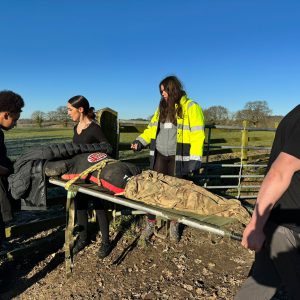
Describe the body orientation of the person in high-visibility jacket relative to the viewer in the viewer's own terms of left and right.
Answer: facing the viewer and to the left of the viewer

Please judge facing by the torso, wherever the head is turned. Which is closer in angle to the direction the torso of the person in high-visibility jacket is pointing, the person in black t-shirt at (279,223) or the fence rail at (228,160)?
the person in black t-shirt

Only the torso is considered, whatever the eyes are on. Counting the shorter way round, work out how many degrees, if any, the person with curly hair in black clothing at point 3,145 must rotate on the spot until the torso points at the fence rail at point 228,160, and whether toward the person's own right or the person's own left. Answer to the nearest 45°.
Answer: approximately 45° to the person's own left

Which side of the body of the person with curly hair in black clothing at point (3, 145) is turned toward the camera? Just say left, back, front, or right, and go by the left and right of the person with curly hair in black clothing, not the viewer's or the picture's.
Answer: right
